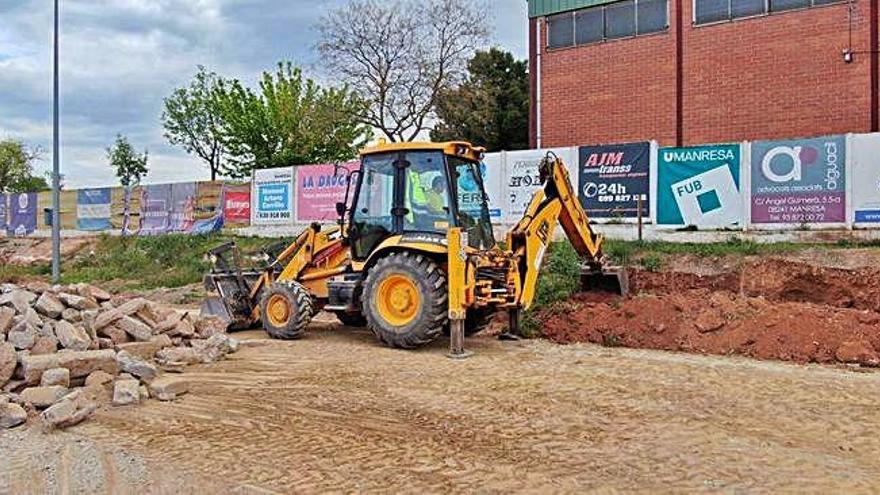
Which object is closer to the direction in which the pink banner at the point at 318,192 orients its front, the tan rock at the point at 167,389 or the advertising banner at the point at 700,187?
the tan rock

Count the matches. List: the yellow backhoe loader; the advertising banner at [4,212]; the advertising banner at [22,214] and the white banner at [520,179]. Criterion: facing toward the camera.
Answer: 3

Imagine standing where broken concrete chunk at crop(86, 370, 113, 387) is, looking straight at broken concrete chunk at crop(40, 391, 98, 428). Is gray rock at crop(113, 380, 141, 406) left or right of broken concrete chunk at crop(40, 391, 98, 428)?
left

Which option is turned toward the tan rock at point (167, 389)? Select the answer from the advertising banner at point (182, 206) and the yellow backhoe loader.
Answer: the advertising banner

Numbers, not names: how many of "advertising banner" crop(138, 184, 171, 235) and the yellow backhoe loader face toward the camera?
1

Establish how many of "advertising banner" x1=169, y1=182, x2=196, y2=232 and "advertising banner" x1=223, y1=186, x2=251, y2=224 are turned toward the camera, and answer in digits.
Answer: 2

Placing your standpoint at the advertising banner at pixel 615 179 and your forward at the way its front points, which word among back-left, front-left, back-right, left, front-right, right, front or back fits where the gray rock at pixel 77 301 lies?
front-right

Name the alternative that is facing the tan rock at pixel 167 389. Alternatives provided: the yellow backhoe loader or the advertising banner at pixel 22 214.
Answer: the advertising banner

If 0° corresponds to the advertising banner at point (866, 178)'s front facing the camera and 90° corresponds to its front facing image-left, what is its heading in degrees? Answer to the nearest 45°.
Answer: approximately 0°

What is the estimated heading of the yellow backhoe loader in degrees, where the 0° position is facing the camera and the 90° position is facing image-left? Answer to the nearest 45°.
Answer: approximately 135°
